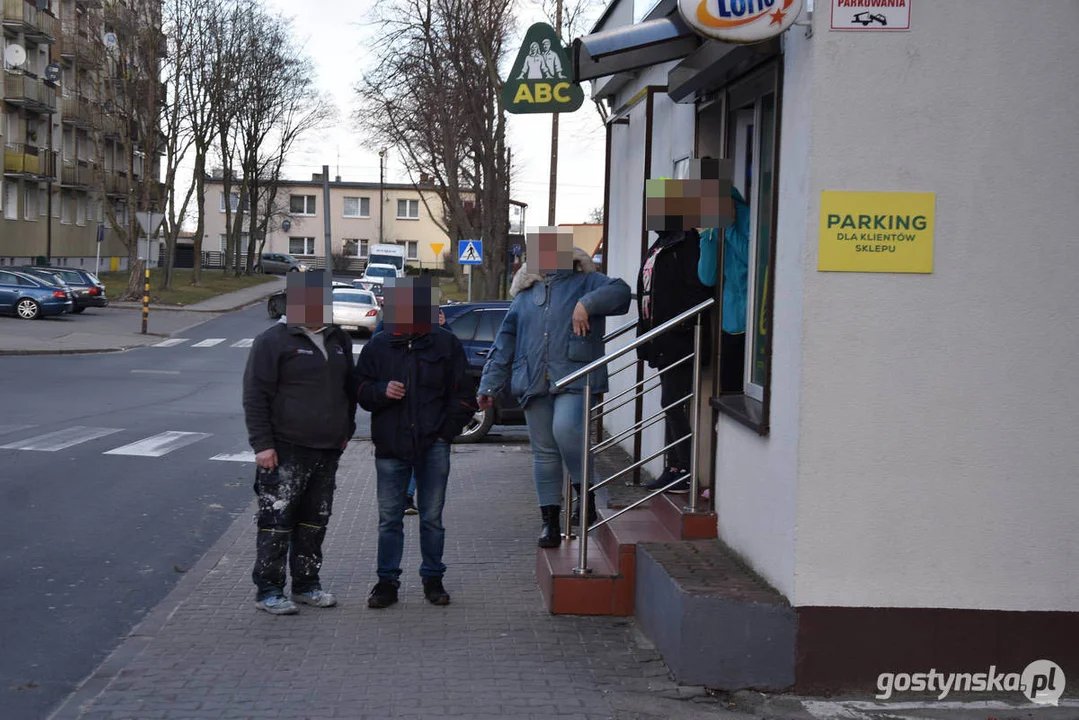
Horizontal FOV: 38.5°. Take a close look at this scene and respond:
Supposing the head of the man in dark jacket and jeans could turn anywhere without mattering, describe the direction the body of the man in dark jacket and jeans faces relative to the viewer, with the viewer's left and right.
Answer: facing the viewer

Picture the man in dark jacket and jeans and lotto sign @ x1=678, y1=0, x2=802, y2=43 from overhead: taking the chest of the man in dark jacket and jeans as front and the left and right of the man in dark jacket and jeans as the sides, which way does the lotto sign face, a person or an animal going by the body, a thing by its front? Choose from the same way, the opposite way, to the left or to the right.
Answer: the same way

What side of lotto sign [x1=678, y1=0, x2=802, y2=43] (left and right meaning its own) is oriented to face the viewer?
front

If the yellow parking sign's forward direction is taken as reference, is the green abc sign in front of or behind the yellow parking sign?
behind

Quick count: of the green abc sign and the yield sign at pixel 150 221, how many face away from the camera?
1

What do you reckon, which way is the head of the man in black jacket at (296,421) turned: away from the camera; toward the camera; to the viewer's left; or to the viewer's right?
toward the camera

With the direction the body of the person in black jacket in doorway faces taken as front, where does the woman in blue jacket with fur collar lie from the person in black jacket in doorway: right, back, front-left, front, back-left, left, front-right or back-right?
front

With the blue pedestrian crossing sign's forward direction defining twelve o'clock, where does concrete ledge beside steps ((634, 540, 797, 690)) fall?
The concrete ledge beside steps is roughly at 12 o'clock from the blue pedestrian crossing sign.

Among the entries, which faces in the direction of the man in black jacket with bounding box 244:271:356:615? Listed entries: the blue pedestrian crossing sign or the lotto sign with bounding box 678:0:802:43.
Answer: the blue pedestrian crossing sign

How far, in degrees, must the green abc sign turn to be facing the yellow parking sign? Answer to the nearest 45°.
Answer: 0° — it already faces it

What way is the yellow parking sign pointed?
toward the camera

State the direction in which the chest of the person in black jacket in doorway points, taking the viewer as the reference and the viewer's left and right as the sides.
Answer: facing to the left of the viewer

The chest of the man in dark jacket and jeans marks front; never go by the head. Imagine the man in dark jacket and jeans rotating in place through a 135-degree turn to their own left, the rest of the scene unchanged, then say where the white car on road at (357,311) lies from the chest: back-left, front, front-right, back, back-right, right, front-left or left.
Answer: front-left

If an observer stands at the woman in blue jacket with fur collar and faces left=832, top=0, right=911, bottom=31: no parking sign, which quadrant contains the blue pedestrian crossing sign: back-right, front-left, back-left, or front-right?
back-left
